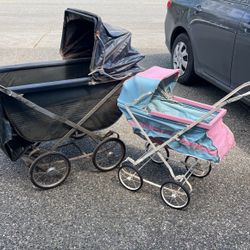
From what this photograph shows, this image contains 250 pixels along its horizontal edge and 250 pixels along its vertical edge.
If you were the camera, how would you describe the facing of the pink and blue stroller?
facing away from the viewer and to the left of the viewer

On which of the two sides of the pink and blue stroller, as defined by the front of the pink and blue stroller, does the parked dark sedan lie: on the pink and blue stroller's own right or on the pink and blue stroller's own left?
on the pink and blue stroller's own right

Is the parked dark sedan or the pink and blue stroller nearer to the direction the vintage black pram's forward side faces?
the parked dark sedan

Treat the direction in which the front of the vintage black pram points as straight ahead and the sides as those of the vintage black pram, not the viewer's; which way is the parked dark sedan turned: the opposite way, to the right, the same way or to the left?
to the right

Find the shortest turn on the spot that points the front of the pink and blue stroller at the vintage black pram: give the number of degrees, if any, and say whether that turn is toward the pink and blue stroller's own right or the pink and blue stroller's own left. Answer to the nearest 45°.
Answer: approximately 45° to the pink and blue stroller's own left
